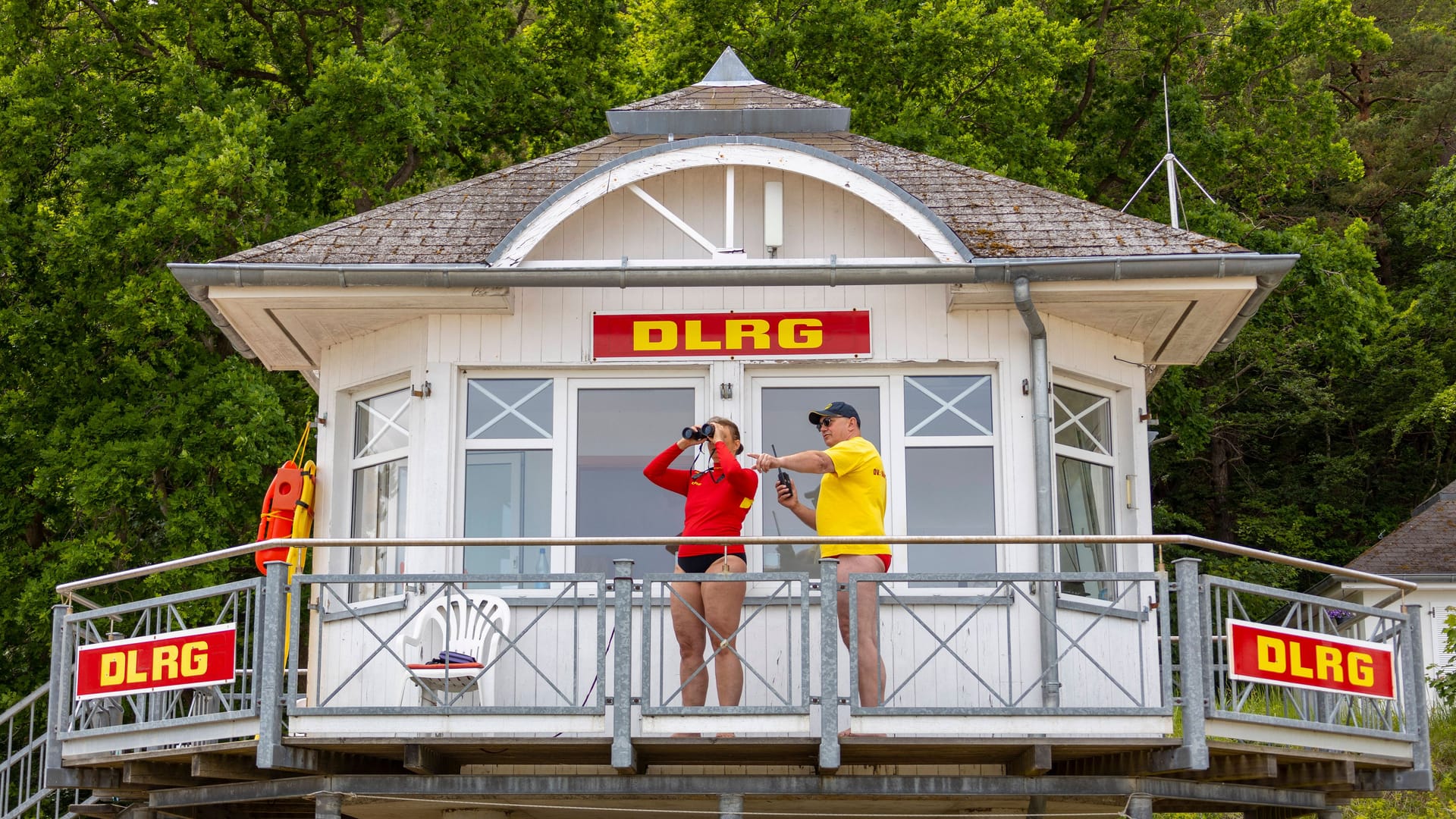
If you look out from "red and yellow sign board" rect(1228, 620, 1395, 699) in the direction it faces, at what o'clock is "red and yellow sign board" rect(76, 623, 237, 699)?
"red and yellow sign board" rect(76, 623, 237, 699) is roughly at 4 o'clock from "red and yellow sign board" rect(1228, 620, 1395, 699).

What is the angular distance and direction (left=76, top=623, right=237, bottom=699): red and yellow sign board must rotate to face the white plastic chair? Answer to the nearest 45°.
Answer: approximately 135° to its left

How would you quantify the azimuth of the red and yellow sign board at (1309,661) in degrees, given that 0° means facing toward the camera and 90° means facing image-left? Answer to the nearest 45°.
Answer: approximately 315°

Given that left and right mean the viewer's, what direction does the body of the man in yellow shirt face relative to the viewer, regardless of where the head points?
facing to the left of the viewer

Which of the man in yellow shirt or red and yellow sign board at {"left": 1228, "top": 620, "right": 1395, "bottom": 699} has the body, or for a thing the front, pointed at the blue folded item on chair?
the man in yellow shirt

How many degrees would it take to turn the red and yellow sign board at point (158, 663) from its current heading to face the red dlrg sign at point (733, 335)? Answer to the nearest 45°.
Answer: approximately 135° to its left

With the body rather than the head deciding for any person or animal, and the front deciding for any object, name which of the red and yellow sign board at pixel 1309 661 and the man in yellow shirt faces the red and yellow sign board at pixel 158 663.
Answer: the man in yellow shirt

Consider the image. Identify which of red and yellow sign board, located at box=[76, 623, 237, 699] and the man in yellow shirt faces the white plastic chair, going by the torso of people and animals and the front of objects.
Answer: the man in yellow shirt
